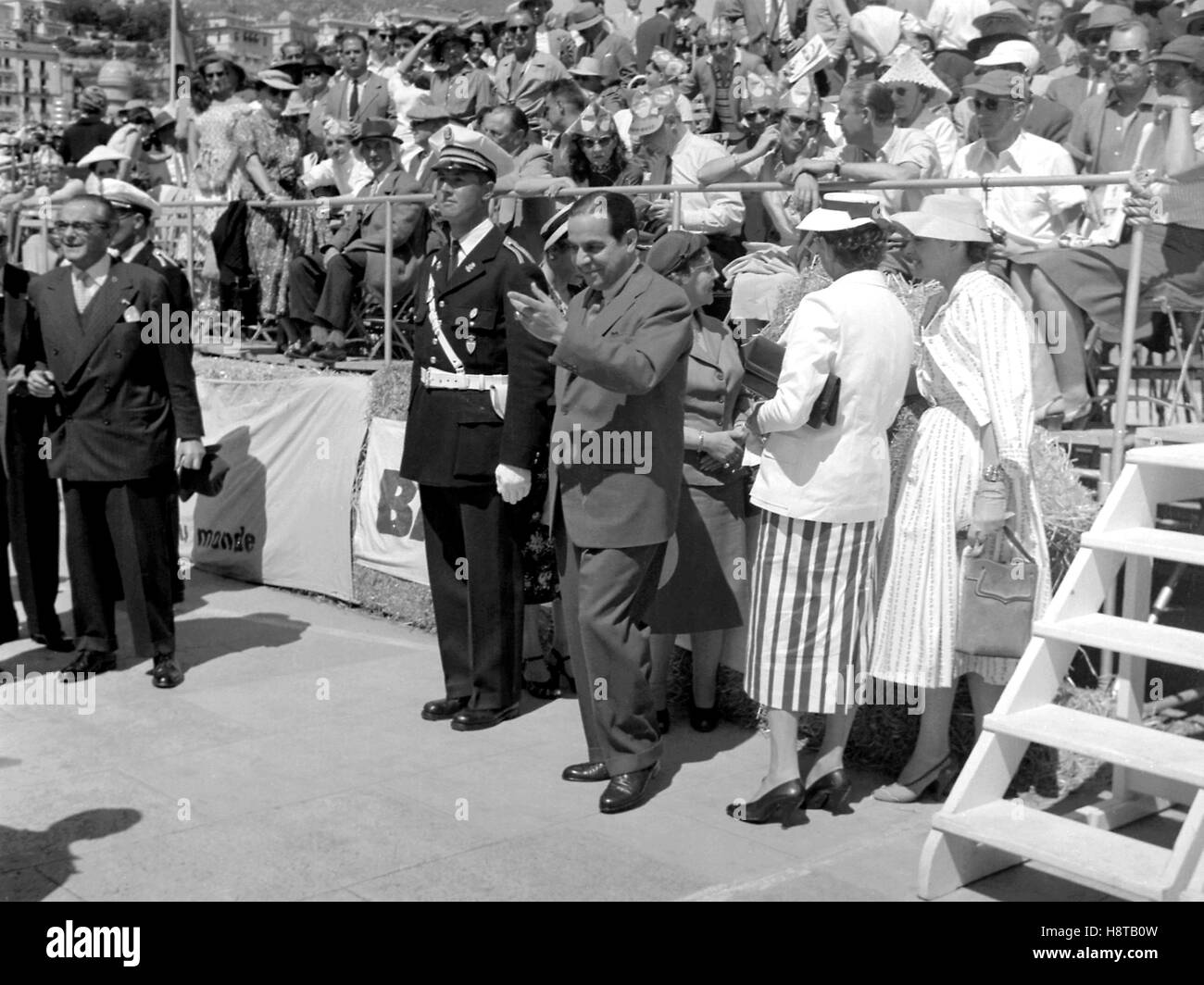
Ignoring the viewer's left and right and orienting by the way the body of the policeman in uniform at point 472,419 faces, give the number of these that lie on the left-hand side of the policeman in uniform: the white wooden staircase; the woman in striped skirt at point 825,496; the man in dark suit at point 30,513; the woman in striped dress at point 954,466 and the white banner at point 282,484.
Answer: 3

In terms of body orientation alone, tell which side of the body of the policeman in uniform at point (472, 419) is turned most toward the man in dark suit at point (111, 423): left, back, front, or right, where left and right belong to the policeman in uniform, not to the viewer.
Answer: right

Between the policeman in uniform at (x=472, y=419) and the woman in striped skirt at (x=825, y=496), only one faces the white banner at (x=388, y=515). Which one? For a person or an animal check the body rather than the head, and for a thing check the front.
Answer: the woman in striped skirt

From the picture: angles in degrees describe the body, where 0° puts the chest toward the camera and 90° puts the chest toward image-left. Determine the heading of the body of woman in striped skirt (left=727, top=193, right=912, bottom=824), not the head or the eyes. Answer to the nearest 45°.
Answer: approximately 135°

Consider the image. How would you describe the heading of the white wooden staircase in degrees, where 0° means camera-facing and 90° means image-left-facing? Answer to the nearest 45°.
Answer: approximately 45°

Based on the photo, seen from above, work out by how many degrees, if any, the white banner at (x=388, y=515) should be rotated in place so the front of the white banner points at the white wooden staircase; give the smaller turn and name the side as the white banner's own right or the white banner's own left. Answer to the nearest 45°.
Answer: approximately 45° to the white banner's own left

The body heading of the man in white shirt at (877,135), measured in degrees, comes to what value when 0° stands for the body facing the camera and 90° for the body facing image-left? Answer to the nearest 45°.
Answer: approximately 45°

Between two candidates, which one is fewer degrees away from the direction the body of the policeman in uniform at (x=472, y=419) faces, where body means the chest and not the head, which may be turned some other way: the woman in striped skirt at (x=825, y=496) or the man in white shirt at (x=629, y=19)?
the woman in striped skirt

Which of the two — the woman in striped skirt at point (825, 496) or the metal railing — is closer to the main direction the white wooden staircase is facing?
the woman in striped skirt
